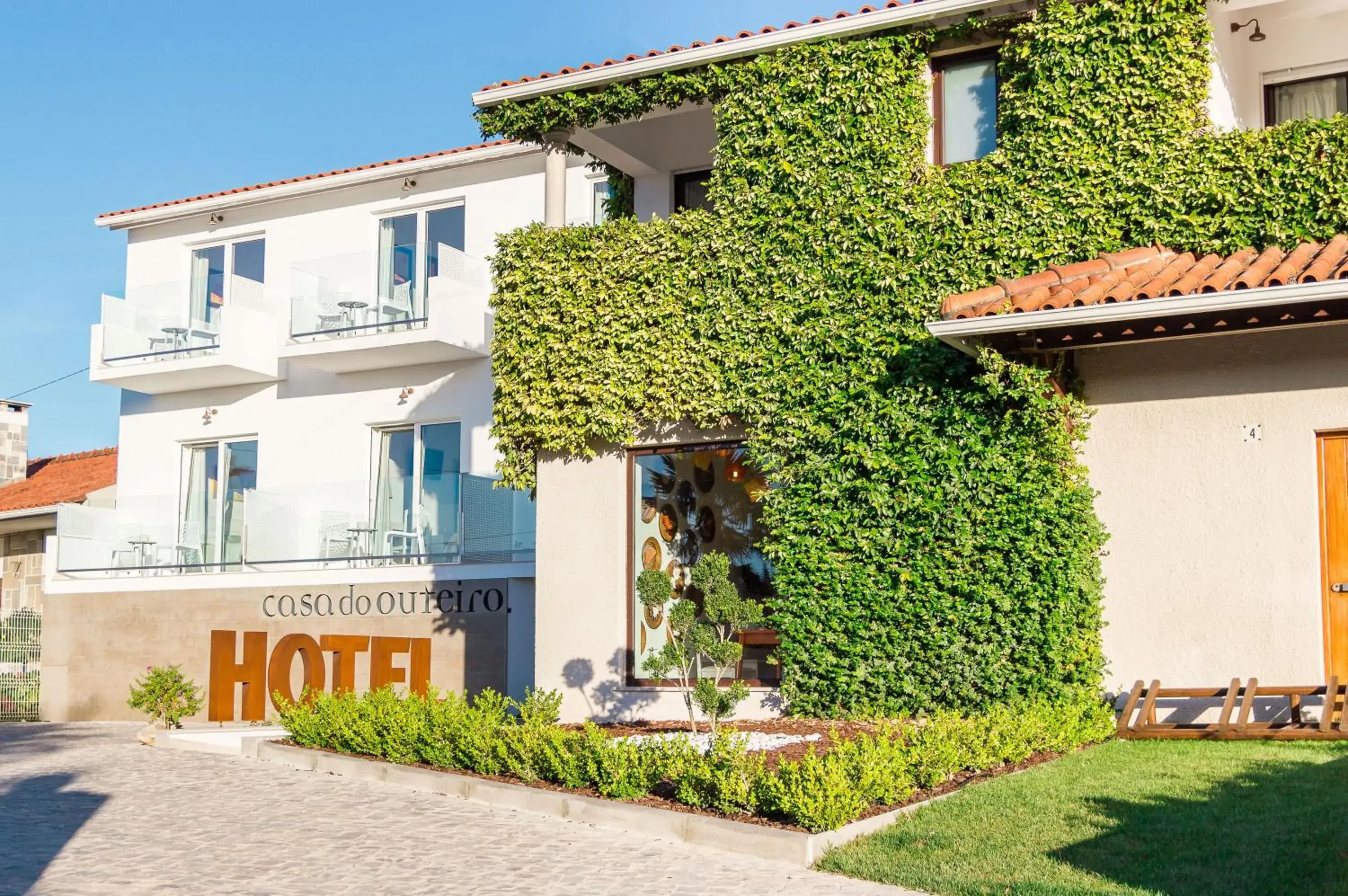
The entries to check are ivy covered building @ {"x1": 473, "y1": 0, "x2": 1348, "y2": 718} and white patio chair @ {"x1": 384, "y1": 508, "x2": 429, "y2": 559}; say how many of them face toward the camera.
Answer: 1

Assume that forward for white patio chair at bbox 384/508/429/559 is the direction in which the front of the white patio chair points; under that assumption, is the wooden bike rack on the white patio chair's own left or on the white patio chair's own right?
on the white patio chair's own left

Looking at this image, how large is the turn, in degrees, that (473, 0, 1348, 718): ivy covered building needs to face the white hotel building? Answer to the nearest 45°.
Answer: approximately 135° to its right

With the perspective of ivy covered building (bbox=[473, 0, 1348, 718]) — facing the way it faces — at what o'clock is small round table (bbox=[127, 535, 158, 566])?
The small round table is roughly at 4 o'clock from the ivy covered building.

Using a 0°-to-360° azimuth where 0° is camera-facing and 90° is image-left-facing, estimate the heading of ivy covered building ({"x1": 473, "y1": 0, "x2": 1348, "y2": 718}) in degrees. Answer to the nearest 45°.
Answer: approximately 0°

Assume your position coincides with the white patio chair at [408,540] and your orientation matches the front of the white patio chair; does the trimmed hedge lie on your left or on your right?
on your left

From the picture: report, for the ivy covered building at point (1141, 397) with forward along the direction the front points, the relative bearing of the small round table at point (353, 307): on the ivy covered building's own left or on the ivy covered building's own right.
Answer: on the ivy covered building's own right

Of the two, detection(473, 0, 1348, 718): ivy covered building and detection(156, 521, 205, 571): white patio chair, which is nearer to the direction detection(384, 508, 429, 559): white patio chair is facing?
the white patio chair

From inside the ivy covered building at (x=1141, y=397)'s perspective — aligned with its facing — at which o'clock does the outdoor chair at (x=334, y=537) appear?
The outdoor chair is roughly at 4 o'clock from the ivy covered building.

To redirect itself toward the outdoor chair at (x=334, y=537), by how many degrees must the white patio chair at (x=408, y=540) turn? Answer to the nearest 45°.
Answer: approximately 45° to its right

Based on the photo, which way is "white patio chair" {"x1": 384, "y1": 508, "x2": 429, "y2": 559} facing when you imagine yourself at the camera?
facing to the left of the viewer

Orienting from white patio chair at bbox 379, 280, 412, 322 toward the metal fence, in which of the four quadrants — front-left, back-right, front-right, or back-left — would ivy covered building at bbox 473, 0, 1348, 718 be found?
back-left

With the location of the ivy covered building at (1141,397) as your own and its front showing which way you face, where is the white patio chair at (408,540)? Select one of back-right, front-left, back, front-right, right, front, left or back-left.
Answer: back-right

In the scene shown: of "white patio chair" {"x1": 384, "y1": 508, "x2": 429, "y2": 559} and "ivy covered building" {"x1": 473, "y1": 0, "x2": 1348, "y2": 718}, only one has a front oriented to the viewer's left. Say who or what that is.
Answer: the white patio chair

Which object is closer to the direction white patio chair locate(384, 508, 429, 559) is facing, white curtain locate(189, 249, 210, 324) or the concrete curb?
the white curtain
